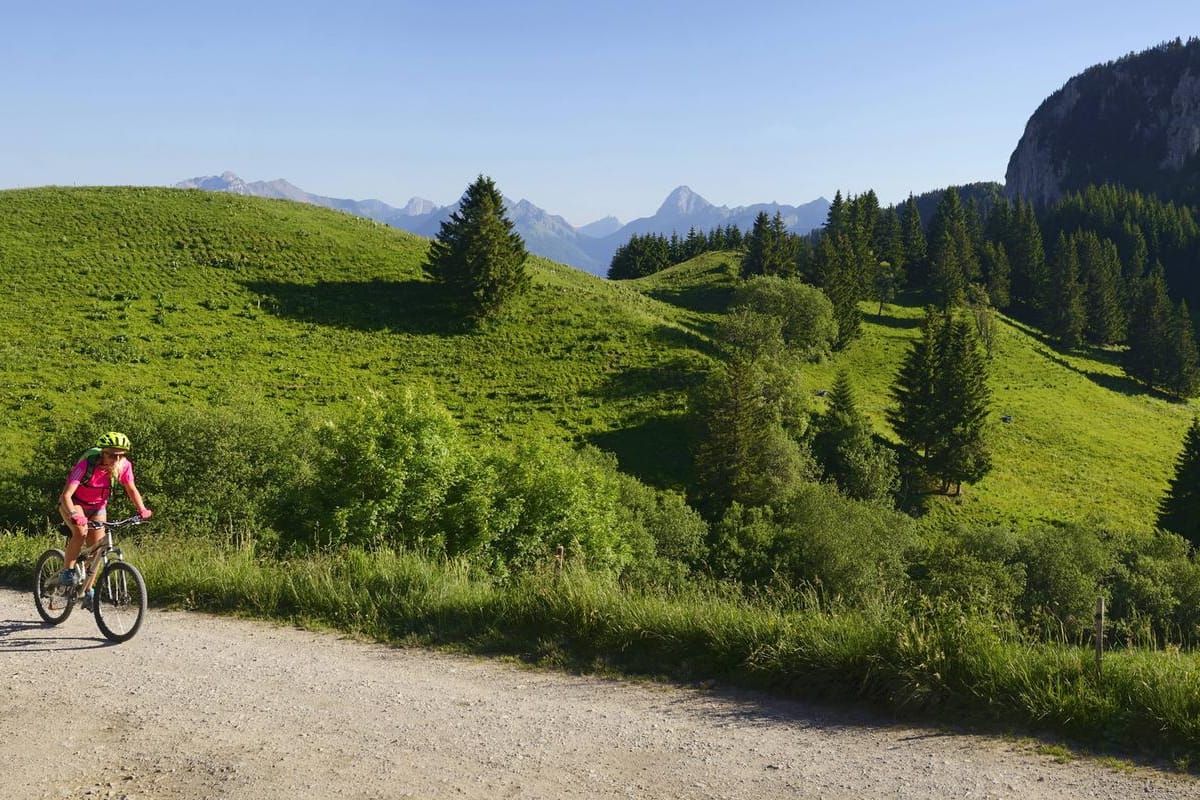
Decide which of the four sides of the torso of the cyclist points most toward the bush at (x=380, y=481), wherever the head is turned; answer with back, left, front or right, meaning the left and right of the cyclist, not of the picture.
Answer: left

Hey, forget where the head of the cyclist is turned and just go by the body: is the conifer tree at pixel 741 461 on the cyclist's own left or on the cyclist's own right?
on the cyclist's own left

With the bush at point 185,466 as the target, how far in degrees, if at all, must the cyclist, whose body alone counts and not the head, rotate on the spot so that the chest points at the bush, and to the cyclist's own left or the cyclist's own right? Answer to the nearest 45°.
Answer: approximately 135° to the cyclist's own left

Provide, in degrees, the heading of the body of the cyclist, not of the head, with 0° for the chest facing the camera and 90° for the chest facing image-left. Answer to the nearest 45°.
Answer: approximately 315°

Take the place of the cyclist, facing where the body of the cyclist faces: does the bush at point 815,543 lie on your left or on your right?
on your left
